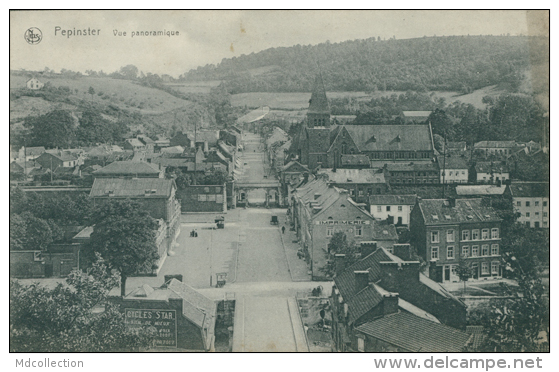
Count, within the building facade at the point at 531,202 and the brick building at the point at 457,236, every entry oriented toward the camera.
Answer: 2

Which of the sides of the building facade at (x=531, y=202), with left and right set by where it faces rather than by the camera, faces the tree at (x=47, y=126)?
right

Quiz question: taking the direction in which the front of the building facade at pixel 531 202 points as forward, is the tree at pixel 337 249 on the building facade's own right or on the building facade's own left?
on the building facade's own right

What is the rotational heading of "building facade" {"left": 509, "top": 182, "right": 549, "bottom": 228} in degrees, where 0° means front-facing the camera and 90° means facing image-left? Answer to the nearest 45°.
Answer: approximately 0°

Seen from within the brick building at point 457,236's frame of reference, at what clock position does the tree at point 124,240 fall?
The tree is roughly at 2 o'clock from the brick building.
